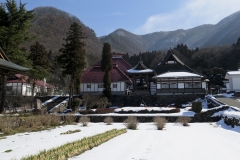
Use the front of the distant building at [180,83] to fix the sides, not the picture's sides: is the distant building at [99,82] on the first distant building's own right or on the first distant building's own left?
on the first distant building's own right

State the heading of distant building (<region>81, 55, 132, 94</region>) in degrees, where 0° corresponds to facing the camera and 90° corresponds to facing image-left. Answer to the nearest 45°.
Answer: approximately 0°

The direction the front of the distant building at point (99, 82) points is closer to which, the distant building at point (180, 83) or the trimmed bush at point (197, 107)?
the trimmed bush

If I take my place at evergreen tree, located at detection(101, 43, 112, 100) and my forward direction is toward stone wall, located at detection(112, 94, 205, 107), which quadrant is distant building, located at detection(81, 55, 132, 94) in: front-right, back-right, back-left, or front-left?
back-left

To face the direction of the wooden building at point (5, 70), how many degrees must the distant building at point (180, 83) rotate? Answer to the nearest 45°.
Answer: approximately 45° to its right

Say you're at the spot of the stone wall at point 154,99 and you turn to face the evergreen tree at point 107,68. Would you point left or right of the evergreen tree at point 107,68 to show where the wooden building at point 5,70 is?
left

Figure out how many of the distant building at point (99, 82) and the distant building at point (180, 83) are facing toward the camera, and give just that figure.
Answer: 2

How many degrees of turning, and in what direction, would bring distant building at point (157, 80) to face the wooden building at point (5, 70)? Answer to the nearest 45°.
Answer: approximately 45° to its right
